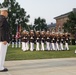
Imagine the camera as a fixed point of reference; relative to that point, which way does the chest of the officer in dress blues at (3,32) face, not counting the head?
to the viewer's right
